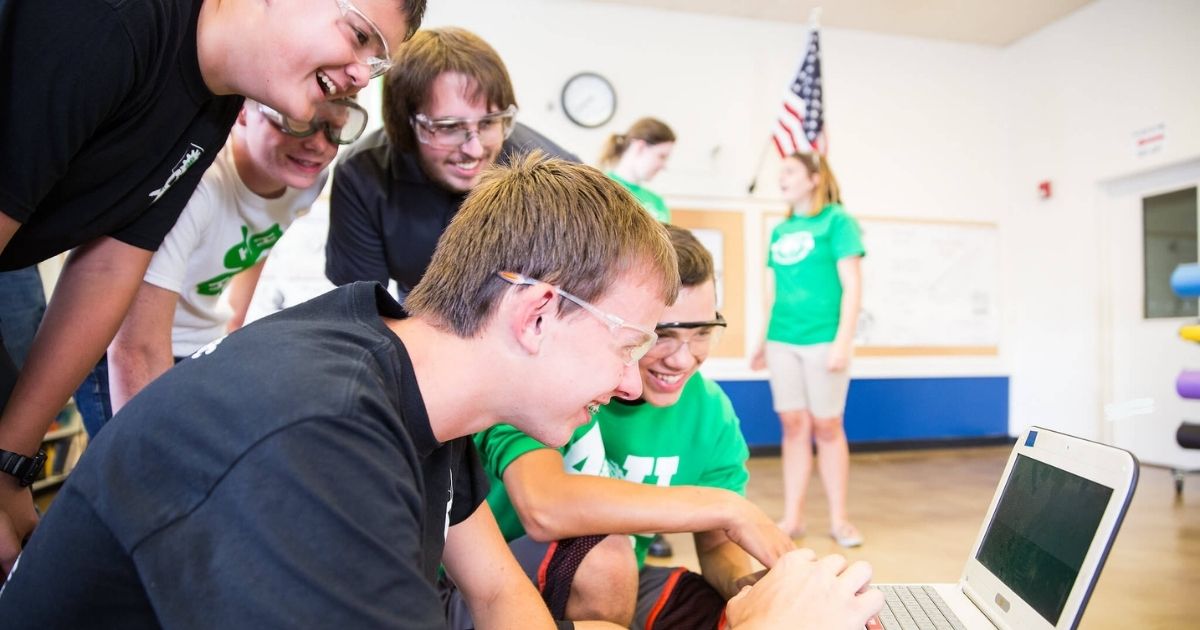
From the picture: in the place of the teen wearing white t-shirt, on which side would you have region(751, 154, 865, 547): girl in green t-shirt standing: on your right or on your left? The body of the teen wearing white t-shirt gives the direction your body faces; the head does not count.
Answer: on your left

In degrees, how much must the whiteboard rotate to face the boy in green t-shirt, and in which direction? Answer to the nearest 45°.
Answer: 0° — it already faces them

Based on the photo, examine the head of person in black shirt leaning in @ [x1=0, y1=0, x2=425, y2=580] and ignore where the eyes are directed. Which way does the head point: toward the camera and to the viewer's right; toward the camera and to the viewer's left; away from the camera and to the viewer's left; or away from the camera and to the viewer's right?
toward the camera and to the viewer's right

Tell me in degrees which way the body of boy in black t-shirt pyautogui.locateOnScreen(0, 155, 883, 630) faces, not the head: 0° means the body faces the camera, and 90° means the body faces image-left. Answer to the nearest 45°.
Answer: approximately 270°

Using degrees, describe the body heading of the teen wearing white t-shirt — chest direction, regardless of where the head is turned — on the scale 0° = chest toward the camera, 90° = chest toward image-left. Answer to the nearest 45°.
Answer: approximately 315°

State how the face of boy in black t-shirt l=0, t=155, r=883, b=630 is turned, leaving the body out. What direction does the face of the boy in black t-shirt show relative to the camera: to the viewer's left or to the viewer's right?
to the viewer's right

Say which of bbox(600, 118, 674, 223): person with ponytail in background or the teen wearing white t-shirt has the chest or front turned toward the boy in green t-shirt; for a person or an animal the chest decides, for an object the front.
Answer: the teen wearing white t-shirt

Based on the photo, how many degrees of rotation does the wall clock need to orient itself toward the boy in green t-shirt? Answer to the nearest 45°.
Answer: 0° — it already faces them

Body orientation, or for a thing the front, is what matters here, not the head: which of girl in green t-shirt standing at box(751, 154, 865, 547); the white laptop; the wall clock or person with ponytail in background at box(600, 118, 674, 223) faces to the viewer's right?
the person with ponytail in background

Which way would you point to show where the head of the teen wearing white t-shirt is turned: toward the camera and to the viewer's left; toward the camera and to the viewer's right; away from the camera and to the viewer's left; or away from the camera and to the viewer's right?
toward the camera and to the viewer's right
